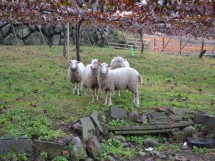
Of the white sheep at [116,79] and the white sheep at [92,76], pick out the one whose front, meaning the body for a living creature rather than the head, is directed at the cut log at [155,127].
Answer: the white sheep at [92,76]

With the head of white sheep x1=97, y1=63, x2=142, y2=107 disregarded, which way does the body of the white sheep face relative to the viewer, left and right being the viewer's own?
facing to the left of the viewer

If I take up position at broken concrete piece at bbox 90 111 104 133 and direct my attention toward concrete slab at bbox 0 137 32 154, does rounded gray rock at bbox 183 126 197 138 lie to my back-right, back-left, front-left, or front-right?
back-left

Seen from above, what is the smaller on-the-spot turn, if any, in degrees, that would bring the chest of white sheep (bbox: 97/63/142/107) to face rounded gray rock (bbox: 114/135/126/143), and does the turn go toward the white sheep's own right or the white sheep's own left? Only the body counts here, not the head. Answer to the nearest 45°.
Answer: approximately 90° to the white sheep's own left

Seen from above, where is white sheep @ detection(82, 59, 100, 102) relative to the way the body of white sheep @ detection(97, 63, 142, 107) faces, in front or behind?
in front

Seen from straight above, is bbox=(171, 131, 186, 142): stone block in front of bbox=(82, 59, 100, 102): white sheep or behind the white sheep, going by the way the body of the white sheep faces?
in front

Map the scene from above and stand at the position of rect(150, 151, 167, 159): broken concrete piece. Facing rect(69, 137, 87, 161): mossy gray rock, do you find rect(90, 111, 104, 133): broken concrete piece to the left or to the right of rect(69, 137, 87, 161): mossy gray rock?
right

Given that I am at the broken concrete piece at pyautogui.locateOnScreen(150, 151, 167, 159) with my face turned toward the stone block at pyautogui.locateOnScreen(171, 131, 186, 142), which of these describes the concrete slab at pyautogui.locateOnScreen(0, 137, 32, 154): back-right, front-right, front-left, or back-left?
back-left

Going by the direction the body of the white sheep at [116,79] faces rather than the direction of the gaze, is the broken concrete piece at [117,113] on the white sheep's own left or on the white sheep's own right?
on the white sheep's own left
